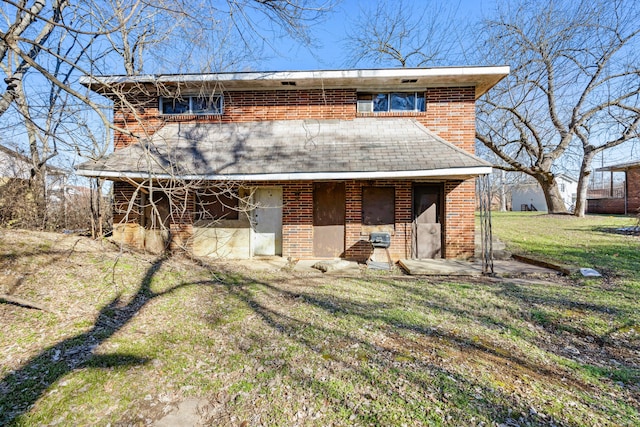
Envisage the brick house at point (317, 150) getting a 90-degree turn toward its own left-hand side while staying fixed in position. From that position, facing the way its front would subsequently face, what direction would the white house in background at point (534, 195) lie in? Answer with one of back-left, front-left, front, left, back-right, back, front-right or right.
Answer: front-left

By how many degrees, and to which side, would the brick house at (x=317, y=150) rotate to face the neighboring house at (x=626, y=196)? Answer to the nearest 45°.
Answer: approximately 135° to its left

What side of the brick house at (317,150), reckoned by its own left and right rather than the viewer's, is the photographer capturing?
front
